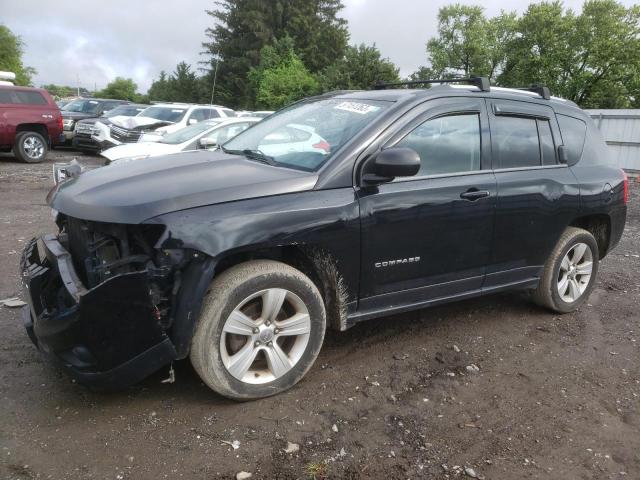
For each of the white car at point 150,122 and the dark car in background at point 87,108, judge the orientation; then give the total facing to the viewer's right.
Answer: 0

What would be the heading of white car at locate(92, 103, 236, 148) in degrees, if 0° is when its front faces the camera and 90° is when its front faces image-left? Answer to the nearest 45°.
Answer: approximately 45°

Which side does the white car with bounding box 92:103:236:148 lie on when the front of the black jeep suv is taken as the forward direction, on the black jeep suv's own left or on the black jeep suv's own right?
on the black jeep suv's own right

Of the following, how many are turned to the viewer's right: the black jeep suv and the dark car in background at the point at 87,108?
0

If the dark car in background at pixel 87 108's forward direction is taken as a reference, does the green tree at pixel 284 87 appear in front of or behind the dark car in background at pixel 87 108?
behind

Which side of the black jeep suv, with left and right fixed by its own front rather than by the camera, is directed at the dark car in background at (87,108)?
right

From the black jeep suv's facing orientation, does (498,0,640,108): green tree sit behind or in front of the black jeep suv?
behind

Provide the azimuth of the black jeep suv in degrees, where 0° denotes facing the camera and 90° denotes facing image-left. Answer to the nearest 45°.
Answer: approximately 45°

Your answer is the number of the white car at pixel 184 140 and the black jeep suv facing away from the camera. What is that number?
0

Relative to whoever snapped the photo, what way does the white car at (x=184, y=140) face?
facing the viewer and to the left of the viewer

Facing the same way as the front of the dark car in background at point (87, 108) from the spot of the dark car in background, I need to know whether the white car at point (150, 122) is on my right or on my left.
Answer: on my left
